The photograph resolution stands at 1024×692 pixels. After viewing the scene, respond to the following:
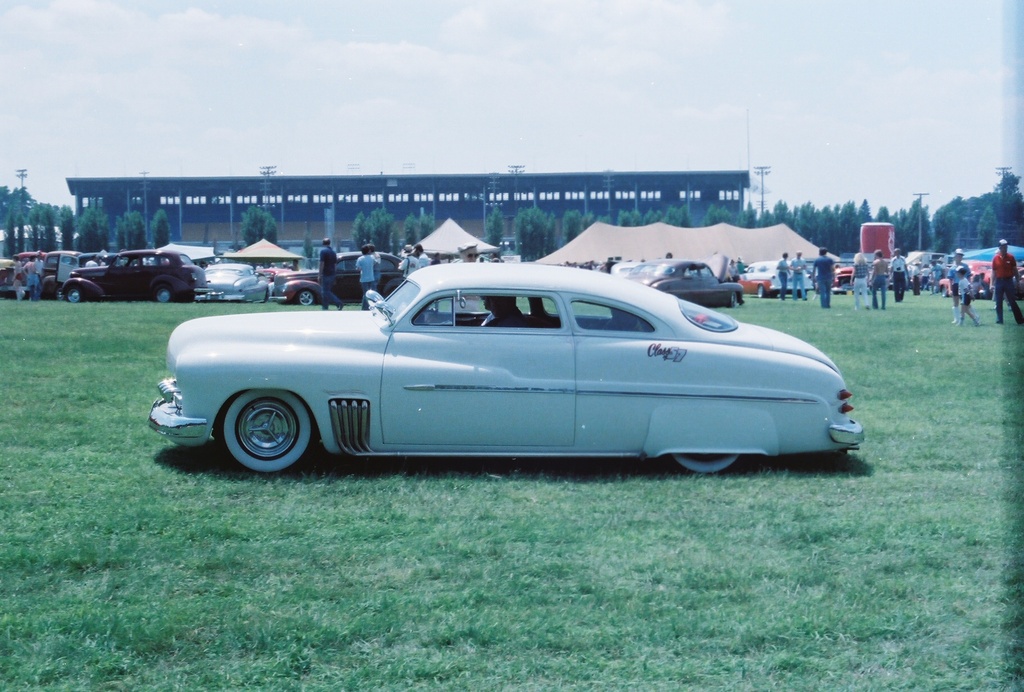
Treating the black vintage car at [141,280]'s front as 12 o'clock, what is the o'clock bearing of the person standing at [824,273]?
The person standing is roughly at 7 o'clock from the black vintage car.

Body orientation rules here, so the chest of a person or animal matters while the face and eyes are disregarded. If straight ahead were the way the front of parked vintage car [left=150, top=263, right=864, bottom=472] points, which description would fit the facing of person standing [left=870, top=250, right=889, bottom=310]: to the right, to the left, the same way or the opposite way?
to the right

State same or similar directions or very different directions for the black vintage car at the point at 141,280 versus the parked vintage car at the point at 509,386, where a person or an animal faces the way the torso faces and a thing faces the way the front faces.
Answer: same or similar directions

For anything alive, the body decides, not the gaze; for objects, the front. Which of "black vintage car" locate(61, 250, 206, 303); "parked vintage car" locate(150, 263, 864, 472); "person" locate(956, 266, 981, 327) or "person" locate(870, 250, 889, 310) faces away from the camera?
"person" locate(870, 250, 889, 310)

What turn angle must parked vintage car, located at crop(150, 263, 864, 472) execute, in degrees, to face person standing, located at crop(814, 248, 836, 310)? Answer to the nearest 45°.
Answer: approximately 90° to its right

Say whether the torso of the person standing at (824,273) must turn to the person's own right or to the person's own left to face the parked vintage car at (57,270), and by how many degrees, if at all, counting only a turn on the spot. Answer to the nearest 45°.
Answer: approximately 90° to the person's own left

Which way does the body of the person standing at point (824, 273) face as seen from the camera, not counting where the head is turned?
away from the camera

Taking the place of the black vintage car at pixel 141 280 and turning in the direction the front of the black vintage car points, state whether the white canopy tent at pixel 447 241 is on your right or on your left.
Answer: on your right

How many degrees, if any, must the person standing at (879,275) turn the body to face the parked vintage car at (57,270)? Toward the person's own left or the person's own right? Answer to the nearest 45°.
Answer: approximately 90° to the person's own left

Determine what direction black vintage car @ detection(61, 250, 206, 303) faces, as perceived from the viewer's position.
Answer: facing to the left of the viewer

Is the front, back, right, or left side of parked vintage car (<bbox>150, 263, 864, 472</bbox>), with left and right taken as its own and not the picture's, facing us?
left
